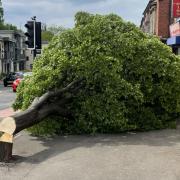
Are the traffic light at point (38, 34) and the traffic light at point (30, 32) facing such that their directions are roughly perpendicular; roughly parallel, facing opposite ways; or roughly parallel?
roughly perpendicular

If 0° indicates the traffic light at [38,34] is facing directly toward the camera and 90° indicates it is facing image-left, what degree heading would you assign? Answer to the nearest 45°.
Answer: approximately 180°

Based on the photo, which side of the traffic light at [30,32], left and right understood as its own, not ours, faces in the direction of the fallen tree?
left

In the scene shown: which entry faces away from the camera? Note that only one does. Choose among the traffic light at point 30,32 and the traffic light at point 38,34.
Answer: the traffic light at point 38,34

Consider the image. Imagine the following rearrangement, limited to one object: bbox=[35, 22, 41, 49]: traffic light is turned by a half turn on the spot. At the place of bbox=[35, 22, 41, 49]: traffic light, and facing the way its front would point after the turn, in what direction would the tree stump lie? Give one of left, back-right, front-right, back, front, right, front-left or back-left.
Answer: front
